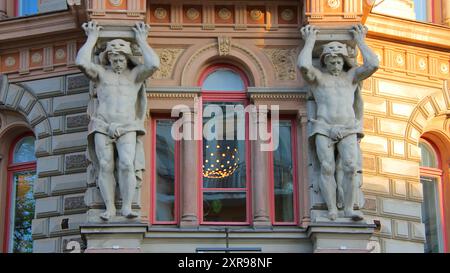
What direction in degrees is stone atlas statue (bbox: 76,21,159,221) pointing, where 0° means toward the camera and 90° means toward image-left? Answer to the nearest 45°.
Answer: approximately 0°

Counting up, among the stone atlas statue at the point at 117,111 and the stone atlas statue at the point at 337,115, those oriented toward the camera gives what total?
2

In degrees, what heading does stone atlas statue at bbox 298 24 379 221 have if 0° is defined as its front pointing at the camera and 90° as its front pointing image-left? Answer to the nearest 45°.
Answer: approximately 0°

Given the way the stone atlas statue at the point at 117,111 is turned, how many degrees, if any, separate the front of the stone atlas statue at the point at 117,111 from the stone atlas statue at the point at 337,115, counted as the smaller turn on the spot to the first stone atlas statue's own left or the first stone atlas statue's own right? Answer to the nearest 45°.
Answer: approximately 90° to the first stone atlas statue's own left

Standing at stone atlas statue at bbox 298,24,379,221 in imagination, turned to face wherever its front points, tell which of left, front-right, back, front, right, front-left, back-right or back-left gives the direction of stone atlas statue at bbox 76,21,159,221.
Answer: right
